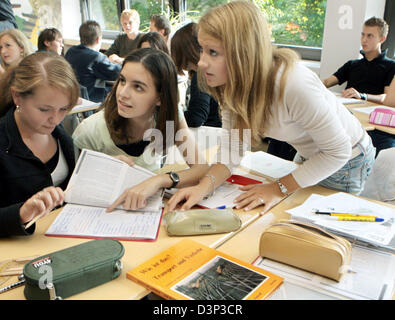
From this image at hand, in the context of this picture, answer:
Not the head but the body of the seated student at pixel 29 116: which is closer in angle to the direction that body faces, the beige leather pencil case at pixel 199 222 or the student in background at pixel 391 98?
the beige leather pencil case

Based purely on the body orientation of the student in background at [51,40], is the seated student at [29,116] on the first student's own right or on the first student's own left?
on the first student's own right

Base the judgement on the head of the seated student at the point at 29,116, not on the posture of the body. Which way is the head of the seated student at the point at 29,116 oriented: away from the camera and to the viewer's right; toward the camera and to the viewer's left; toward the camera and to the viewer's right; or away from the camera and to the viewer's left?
toward the camera and to the viewer's right

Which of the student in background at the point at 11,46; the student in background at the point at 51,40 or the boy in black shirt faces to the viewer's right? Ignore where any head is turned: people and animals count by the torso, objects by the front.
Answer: the student in background at the point at 51,40

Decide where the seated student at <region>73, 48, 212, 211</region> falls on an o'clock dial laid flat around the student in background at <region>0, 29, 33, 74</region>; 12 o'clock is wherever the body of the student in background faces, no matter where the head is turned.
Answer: The seated student is roughly at 10 o'clock from the student in background.

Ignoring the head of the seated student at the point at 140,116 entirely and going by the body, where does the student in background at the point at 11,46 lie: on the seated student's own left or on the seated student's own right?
on the seated student's own right

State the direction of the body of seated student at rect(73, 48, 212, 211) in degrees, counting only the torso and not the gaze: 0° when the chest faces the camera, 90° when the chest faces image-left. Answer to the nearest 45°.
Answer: approximately 45°

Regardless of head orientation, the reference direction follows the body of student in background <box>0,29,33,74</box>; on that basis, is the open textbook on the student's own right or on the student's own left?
on the student's own left

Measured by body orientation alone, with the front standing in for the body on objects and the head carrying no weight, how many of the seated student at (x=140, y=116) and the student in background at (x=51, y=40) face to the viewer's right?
1

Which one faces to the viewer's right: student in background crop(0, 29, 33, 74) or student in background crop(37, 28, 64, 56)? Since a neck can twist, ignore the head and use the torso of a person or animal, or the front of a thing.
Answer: student in background crop(37, 28, 64, 56)

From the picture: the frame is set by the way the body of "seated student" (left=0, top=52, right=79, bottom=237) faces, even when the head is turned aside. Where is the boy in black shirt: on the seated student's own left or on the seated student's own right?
on the seated student's own left
